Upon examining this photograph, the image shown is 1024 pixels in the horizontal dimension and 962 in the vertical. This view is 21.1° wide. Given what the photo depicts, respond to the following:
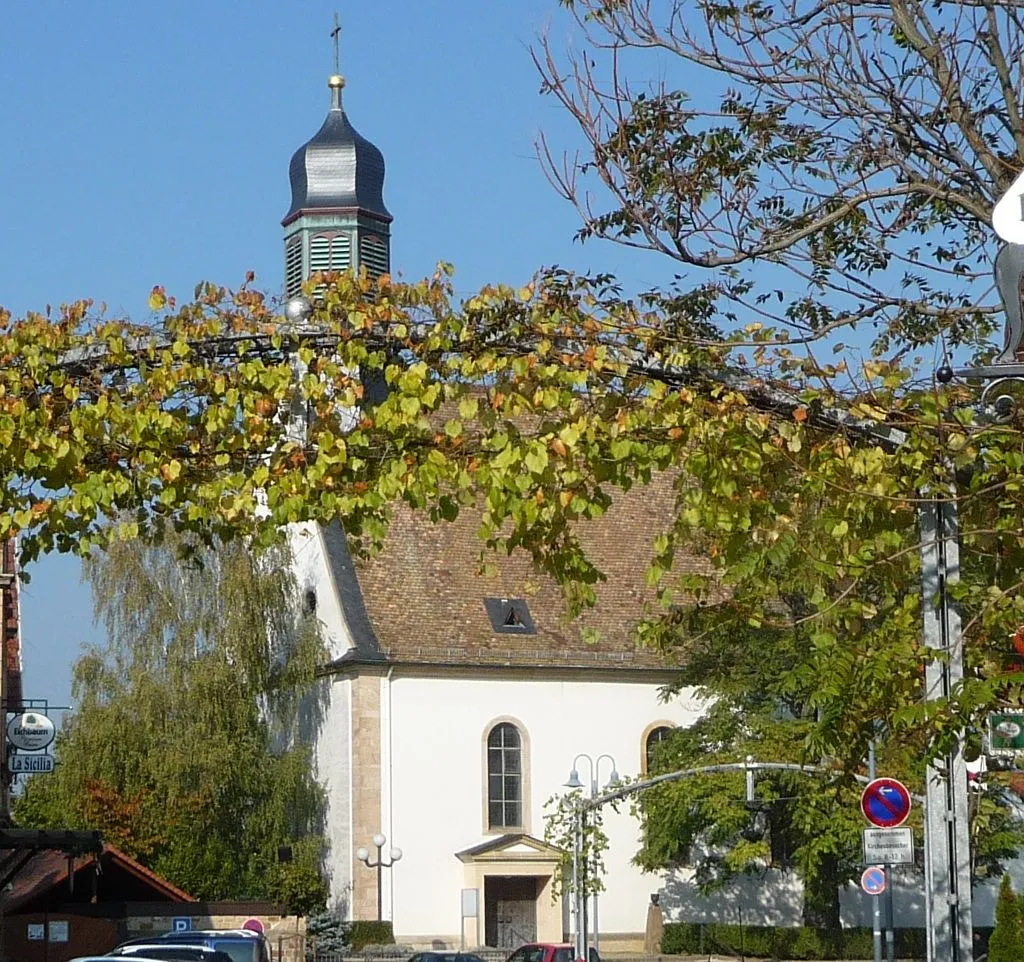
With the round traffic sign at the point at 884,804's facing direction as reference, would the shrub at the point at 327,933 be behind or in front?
behind

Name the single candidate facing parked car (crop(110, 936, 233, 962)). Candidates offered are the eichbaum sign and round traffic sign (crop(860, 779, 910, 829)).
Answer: the eichbaum sign

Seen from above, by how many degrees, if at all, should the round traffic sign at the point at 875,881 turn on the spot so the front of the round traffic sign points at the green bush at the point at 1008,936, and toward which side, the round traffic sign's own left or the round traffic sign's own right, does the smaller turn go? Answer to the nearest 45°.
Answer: approximately 45° to the round traffic sign's own left

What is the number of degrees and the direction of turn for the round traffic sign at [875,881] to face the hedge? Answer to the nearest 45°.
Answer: approximately 180°

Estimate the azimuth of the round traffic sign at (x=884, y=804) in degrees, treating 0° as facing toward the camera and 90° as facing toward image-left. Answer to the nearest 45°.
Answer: approximately 0°

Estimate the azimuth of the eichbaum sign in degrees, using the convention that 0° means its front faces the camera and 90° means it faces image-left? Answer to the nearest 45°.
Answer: approximately 0°

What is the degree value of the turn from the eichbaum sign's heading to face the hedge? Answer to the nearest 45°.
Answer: approximately 135° to its left

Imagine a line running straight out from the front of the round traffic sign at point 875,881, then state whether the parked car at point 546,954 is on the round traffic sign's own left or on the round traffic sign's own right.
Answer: on the round traffic sign's own right

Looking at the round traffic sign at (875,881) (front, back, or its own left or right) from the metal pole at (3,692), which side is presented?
right
